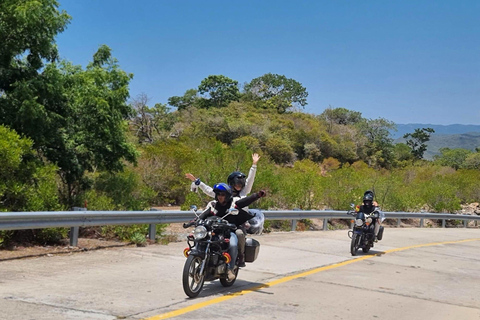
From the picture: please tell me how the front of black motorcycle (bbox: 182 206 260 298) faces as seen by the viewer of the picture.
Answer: facing the viewer and to the left of the viewer

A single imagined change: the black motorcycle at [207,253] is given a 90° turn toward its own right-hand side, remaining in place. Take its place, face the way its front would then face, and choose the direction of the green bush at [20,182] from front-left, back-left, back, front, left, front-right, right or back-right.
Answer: front

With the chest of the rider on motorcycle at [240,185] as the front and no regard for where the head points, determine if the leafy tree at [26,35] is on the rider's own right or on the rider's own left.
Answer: on the rider's own right

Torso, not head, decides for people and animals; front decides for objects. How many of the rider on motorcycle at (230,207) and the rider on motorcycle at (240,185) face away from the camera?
0

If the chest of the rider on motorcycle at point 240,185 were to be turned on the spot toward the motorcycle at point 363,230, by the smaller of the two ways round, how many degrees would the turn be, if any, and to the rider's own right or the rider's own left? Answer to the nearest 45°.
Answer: approximately 180°

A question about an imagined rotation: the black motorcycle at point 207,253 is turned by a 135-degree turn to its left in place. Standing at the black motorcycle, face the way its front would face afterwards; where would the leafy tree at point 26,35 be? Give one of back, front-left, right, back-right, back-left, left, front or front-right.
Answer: back-left

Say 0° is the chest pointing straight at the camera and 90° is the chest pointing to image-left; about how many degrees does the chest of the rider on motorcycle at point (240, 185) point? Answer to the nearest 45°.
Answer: approximately 45°

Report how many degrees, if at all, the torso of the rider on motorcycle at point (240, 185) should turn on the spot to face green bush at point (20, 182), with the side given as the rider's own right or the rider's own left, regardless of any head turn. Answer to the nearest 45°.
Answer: approximately 90° to the rider's own right

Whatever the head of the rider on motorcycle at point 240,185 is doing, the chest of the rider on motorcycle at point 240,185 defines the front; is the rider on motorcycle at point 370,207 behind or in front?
behind
